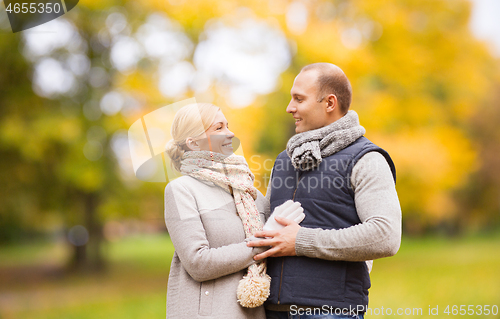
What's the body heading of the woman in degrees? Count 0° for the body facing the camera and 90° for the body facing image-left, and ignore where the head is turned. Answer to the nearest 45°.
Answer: approximately 270°

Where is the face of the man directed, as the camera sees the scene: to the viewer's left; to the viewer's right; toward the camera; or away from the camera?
to the viewer's left

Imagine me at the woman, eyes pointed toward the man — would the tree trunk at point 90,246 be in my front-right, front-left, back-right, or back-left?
back-left

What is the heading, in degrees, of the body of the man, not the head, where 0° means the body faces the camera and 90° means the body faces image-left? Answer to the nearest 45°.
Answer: approximately 45°

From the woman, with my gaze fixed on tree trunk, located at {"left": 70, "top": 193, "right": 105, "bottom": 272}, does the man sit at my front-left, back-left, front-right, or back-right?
back-right

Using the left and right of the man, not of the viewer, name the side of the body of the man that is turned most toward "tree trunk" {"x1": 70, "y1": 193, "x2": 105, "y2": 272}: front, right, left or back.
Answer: right
